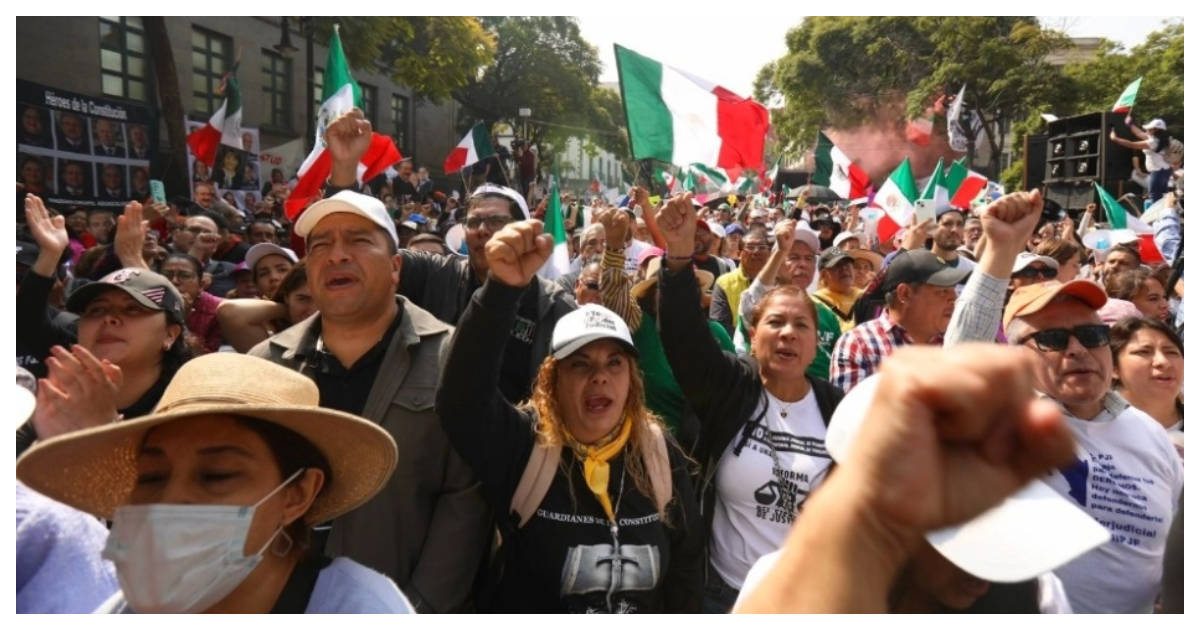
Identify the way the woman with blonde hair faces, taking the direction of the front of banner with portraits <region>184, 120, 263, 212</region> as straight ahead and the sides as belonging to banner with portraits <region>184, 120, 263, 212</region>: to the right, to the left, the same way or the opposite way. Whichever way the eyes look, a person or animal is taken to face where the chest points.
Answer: the same way

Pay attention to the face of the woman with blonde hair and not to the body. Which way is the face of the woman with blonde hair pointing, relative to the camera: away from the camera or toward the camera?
toward the camera

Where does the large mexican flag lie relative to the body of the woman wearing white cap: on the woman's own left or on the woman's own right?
on the woman's own left

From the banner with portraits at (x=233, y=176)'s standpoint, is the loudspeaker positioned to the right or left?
on its left

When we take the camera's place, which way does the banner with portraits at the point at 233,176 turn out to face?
facing the viewer

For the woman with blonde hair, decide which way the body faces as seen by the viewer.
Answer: toward the camera

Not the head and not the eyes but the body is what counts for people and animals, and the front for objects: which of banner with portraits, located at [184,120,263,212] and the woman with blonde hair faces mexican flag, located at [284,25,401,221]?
the banner with portraits

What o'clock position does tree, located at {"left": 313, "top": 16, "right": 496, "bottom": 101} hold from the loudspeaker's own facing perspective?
The tree is roughly at 2 o'clock from the loudspeaker.

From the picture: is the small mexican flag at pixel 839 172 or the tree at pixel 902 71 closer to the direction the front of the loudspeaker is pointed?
the small mexican flag

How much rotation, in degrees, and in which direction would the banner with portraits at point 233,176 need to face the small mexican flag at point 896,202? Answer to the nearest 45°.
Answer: approximately 45° to its left
